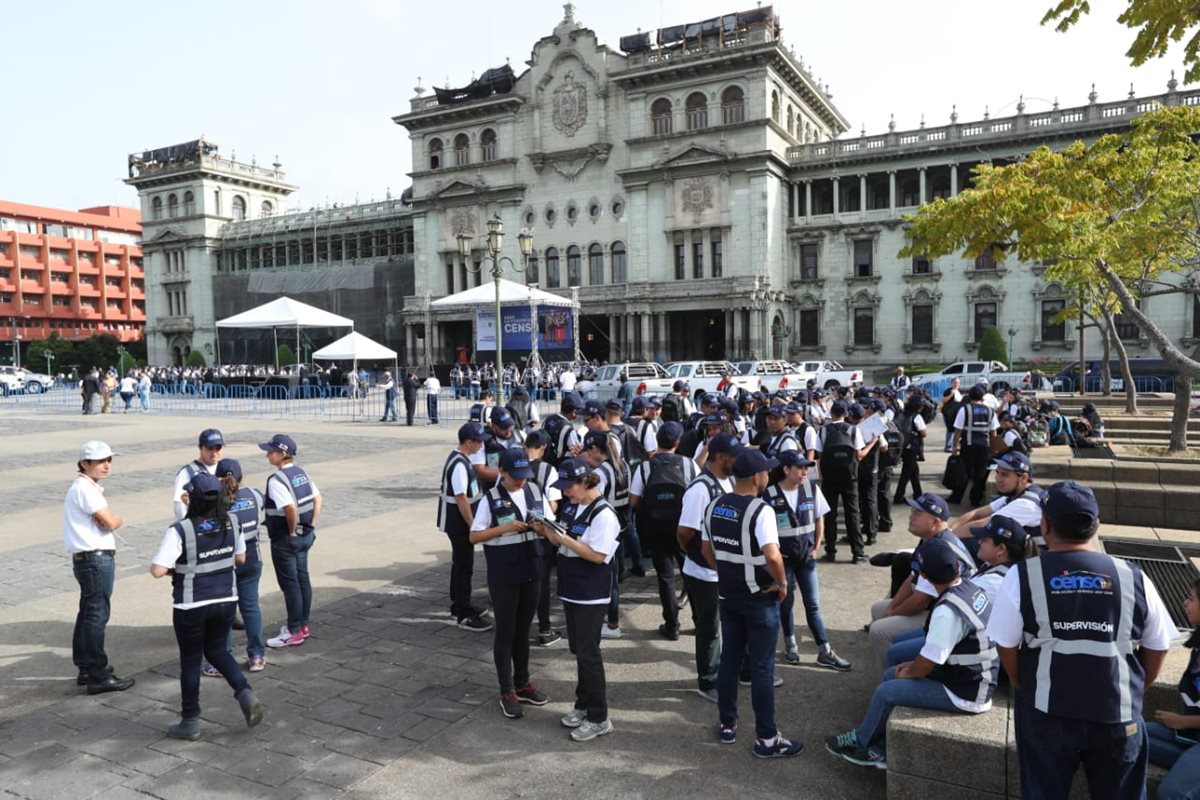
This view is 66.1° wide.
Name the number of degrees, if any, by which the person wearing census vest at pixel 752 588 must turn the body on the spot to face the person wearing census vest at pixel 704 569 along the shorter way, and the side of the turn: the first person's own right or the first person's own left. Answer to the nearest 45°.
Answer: approximately 45° to the first person's own left

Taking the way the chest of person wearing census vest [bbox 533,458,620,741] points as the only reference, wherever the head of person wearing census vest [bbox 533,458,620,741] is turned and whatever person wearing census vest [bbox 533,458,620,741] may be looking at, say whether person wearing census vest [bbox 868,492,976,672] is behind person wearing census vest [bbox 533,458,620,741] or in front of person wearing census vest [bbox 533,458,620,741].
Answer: behind

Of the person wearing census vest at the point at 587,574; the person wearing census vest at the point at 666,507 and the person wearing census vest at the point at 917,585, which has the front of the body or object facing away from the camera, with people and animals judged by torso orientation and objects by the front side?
the person wearing census vest at the point at 666,507

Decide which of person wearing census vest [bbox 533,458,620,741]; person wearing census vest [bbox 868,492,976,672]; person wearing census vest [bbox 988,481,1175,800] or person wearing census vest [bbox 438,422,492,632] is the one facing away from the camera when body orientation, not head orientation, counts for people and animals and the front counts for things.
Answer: person wearing census vest [bbox 988,481,1175,800]

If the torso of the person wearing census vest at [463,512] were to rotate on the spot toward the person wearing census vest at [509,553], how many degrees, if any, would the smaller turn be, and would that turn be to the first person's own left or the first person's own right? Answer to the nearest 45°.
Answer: approximately 90° to the first person's own right

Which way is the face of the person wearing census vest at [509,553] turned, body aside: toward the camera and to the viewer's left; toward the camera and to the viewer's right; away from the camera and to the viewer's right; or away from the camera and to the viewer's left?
toward the camera and to the viewer's right

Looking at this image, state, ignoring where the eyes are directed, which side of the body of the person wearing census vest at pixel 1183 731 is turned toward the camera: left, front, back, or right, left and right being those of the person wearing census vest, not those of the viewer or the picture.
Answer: left

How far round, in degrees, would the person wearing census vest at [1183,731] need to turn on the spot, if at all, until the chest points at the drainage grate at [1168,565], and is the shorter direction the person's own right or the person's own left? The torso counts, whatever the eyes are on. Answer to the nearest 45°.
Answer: approximately 90° to the person's own right
